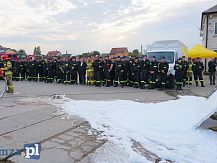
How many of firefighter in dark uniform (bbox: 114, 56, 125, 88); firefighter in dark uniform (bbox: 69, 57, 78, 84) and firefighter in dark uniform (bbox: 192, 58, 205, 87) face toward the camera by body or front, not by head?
3

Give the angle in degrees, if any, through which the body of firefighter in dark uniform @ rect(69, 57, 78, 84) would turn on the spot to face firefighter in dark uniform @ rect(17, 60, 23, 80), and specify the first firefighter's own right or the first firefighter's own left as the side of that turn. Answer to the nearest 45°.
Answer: approximately 135° to the first firefighter's own right

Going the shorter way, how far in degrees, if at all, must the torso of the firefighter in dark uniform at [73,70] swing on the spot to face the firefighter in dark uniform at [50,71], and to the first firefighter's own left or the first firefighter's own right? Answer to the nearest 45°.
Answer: approximately 135° to the first firefighter's own right

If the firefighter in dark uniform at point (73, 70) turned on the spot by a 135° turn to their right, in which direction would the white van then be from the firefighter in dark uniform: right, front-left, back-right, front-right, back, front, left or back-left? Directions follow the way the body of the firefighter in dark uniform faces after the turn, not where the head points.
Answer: back-right

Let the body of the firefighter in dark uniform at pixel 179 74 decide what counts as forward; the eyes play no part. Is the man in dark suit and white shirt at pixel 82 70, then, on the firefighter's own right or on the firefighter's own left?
on the firefighter's own right

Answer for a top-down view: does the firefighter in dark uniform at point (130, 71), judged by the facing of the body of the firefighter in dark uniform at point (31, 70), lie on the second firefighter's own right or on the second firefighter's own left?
on the second firefighter's own left

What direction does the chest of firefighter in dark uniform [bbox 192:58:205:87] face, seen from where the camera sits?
toward the camera

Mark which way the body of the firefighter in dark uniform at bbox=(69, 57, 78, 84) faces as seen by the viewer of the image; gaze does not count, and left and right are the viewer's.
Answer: facing the viewer

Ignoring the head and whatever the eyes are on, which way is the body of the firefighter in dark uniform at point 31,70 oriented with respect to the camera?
toward the camera

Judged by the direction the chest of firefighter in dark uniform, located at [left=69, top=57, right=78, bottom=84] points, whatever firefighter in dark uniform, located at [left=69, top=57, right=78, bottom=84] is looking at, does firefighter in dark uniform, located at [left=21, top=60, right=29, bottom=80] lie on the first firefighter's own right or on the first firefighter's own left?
on the first firefighter's own right
